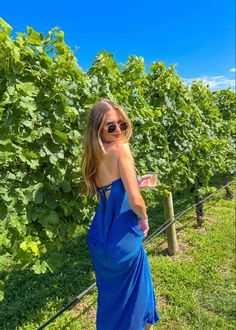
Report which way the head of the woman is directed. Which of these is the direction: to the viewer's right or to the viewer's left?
to the viewer's right

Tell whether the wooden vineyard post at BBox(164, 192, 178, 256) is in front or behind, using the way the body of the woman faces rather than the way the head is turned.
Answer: in front

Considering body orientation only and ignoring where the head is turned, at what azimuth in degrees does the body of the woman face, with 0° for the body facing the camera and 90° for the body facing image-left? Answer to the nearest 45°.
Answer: approximately 225°
